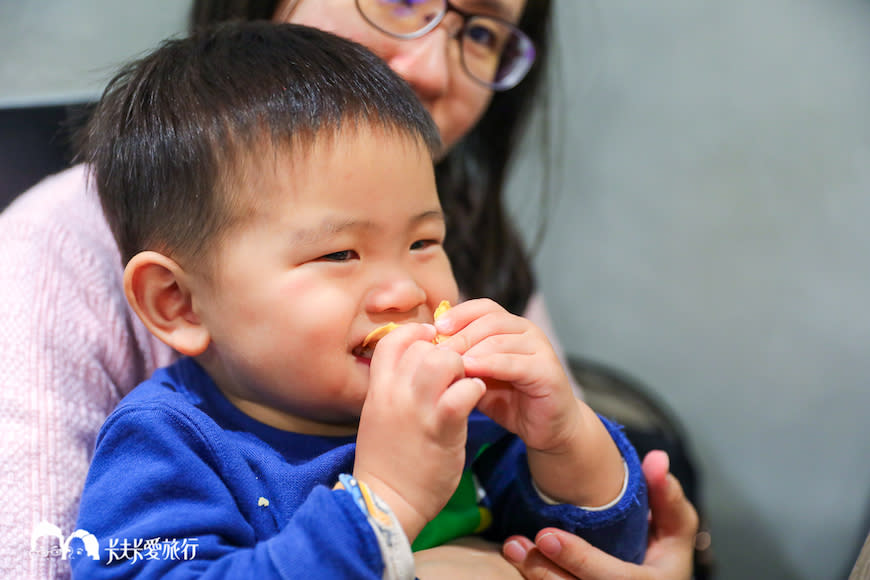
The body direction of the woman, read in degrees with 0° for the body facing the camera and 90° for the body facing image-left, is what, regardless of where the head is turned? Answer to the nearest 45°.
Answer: approximately 315°
